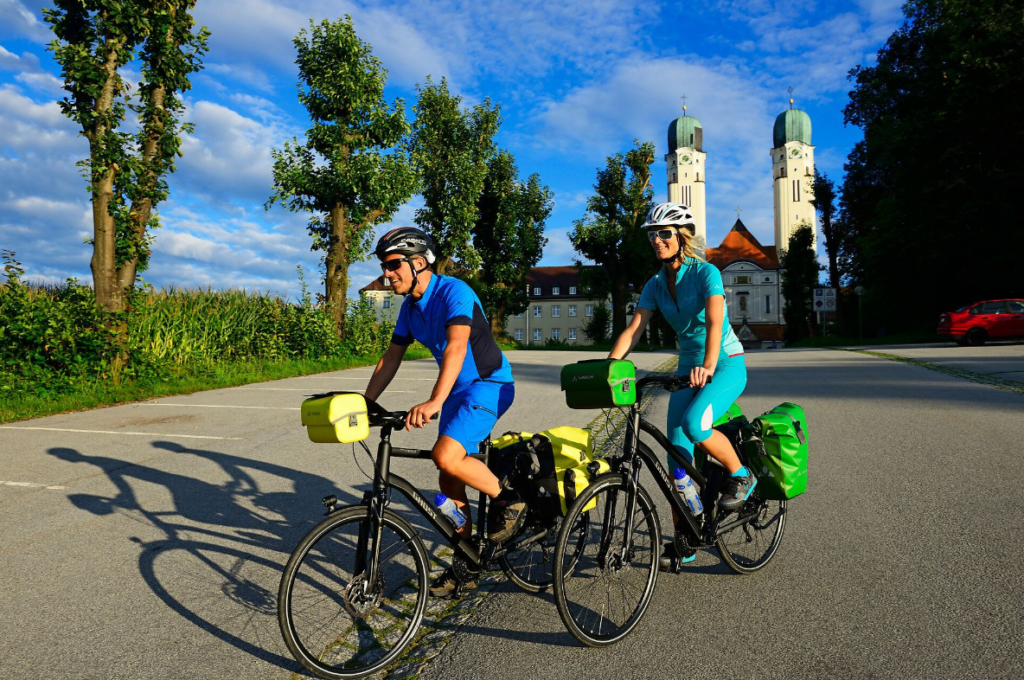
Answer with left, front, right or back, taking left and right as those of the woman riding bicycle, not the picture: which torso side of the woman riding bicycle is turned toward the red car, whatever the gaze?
back

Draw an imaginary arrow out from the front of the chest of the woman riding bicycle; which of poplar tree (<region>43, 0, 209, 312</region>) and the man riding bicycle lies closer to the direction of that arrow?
the man riding bicycle

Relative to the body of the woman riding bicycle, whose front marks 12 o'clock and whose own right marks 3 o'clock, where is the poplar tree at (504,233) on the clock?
The poplar tree is roughly at 4 o'clock from the woman riding bicycle.

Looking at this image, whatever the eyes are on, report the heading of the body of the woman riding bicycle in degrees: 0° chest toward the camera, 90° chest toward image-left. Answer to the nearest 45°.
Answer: approximately 45°

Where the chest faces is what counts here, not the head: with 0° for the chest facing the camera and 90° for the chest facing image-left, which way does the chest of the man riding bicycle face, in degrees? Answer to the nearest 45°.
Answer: approximately 45°

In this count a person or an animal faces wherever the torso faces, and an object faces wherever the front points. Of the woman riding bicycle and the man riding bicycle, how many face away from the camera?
0

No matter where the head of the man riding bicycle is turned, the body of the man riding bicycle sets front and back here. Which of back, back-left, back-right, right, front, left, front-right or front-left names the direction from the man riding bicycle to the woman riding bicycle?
back-left

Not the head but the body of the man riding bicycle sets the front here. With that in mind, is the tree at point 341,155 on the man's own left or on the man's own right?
on the man's own right

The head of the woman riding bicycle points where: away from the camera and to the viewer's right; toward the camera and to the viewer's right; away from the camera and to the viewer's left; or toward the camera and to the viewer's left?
toward the camera and to the viewer's left

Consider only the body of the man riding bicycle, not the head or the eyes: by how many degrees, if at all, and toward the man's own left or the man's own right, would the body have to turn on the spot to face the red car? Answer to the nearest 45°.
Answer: approximately 180°

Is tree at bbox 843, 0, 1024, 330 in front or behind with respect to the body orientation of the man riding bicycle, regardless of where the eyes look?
behind

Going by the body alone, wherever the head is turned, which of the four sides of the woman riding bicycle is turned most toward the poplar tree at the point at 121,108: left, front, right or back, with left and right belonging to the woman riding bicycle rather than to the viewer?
right

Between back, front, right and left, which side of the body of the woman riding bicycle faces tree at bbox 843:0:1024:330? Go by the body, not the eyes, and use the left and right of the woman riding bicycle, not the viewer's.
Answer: back
